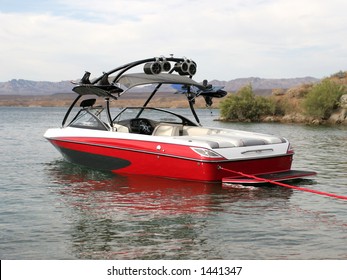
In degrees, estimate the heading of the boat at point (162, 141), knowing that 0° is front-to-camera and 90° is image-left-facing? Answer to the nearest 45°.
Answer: approximately 135°
